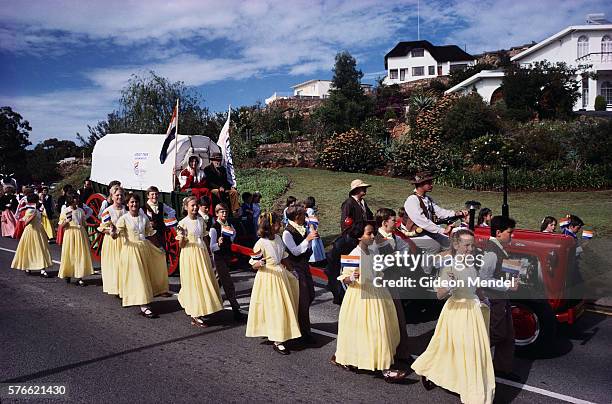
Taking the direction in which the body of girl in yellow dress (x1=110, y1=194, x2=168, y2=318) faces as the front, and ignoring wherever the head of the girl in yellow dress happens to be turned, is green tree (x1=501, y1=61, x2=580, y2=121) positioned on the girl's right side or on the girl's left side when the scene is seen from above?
on the girl's left side

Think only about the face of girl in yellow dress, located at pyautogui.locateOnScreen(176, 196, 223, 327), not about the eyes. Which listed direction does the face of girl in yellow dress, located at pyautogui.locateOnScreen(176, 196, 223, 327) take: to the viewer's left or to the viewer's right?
to the viewer's right

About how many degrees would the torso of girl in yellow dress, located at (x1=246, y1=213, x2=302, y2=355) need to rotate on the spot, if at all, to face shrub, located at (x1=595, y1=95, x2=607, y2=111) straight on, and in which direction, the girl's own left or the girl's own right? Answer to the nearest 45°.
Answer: approximately 90° to the girl's own left

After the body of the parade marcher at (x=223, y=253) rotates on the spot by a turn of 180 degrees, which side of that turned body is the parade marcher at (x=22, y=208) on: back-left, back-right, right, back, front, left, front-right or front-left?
front

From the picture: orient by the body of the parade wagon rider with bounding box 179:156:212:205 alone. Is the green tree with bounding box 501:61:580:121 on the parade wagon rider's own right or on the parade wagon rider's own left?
on the parade wagon rider's own left
